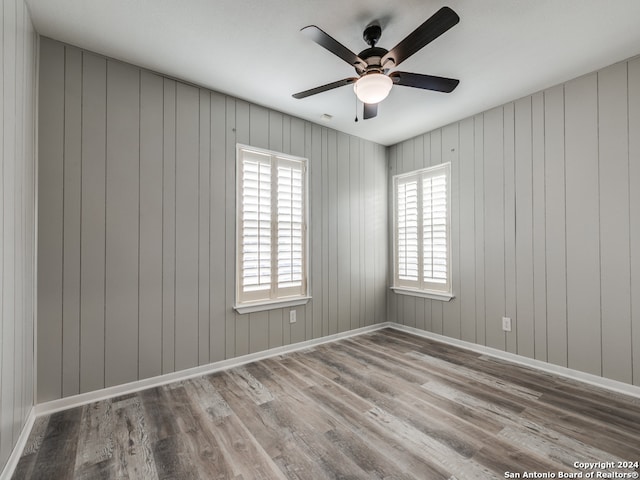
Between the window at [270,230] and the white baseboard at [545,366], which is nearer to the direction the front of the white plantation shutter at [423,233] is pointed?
the window

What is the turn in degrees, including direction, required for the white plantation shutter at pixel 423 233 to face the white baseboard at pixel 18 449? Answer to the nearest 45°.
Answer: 0° — it already faces it

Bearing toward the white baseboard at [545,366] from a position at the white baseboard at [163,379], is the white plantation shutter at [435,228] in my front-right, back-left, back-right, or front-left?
front-left

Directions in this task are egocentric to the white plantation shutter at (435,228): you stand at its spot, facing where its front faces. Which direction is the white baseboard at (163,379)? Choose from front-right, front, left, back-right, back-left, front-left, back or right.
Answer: front

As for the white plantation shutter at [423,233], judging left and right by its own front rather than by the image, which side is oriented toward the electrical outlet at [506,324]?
left

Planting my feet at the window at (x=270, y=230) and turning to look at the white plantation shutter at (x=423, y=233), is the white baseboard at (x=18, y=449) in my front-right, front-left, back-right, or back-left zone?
back-right

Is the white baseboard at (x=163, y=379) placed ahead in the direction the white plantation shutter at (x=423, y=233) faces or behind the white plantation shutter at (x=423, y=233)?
ahead

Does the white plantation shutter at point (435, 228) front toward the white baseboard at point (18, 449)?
yes

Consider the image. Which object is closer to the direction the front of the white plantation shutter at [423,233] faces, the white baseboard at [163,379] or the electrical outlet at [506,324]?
the white baseboard

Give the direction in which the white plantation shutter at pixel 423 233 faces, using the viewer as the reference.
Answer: facing the viewer and to the left of the viewer

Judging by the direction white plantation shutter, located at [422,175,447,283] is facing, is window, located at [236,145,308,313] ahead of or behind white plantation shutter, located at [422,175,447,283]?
ahead
